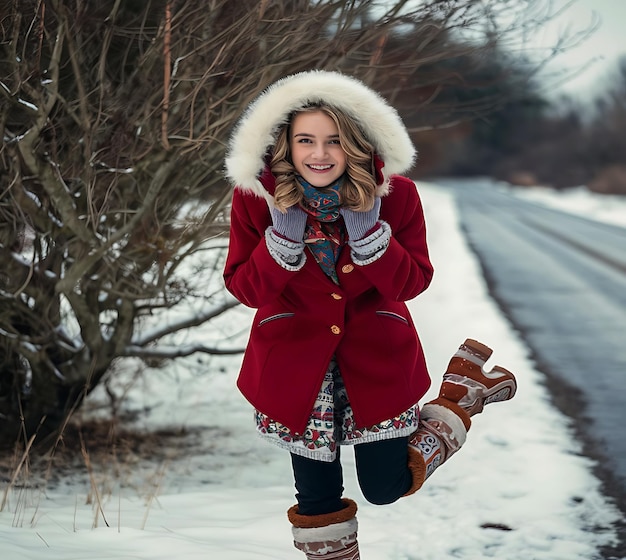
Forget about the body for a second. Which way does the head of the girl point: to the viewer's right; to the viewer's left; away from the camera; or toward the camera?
toward the camera

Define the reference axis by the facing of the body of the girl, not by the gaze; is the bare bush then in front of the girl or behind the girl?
behind
